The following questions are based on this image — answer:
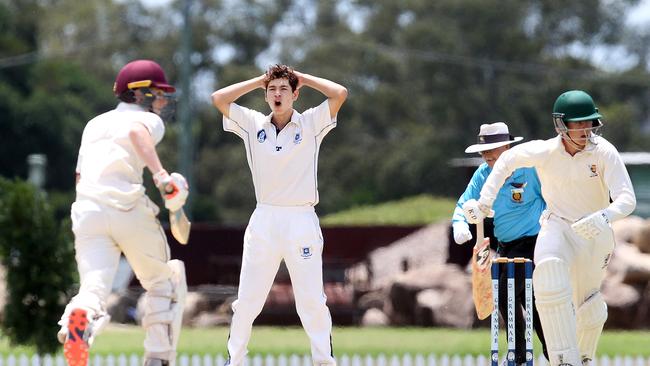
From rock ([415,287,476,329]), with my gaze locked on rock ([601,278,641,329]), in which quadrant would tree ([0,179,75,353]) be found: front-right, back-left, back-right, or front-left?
back-right

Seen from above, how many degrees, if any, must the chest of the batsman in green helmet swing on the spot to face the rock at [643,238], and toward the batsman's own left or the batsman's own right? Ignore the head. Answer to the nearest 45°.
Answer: approximately 180°

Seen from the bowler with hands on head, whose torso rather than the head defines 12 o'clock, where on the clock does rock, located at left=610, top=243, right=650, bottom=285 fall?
The rock is roughly at 7 o'clock from the bowler with hands on head.

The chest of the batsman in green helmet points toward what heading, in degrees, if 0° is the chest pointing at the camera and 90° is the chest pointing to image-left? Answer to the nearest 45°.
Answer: approximately 0°

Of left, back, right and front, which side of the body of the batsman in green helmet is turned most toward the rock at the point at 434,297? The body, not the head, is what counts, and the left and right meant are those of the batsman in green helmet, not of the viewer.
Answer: back

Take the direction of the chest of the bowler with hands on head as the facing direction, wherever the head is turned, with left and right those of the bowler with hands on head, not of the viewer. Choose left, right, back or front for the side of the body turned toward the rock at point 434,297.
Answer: back

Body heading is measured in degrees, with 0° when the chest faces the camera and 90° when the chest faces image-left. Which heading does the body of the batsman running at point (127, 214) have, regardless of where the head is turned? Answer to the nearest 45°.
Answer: approximately 225°

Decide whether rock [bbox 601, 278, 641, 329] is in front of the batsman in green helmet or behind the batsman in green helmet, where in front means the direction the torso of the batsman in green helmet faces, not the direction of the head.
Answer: behind

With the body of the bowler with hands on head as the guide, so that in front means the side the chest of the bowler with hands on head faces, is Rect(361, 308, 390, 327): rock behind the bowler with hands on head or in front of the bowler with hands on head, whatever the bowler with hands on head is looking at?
behind

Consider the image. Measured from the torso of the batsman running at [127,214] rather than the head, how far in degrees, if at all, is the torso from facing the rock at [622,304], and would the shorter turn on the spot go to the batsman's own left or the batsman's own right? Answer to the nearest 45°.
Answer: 0° — they already face it

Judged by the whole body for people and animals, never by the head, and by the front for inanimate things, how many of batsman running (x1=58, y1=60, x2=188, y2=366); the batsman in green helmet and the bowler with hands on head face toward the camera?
2

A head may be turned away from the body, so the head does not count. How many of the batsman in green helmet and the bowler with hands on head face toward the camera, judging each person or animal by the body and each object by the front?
2
